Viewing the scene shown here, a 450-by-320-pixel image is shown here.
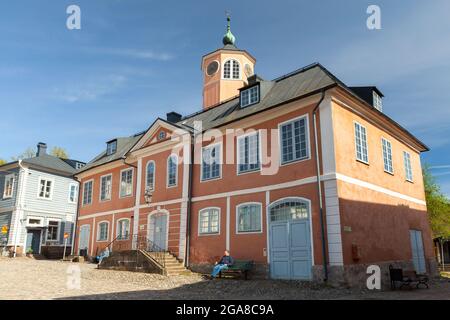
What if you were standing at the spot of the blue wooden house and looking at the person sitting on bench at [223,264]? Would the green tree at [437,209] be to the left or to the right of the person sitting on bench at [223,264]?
left

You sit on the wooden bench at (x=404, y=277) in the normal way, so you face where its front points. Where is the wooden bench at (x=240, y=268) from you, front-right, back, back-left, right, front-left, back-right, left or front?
back-right

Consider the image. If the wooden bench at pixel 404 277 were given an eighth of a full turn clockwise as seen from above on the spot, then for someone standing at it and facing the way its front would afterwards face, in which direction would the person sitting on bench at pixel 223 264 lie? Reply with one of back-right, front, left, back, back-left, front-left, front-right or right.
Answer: right

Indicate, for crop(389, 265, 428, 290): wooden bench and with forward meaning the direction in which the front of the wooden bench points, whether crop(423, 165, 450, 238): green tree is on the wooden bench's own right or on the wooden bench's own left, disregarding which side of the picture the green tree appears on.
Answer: on the wooden bench's own left

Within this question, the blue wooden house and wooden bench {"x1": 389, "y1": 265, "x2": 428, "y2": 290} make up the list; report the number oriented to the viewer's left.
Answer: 0

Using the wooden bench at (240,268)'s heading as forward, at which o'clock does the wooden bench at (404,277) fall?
the wooden bench at (404,277) is roughly at 8 o'clock from the wooden bench at (240,268).

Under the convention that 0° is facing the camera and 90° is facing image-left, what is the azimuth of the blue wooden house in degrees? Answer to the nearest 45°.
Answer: approximately 315°

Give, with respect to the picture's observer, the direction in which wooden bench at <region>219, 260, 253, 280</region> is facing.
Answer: facing the viewer and to the left of the viewer

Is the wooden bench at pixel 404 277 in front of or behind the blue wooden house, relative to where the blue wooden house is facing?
in front

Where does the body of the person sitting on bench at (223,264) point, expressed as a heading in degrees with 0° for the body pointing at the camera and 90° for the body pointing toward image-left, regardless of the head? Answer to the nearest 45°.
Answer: approximately 45°

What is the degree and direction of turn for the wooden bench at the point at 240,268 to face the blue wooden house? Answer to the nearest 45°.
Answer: approximately 90° to its right

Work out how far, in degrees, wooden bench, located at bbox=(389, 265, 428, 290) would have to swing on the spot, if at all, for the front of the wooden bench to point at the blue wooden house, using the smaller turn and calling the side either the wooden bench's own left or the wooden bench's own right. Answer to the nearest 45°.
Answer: approximately 135° to the wooden bench's own right
